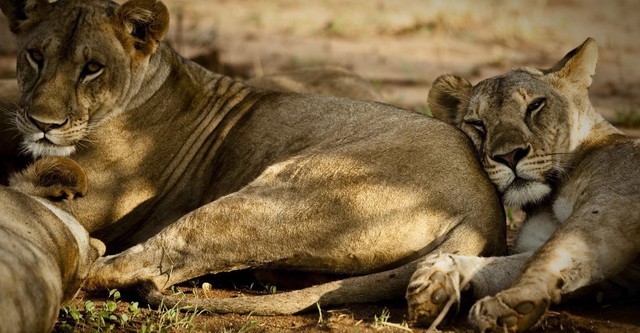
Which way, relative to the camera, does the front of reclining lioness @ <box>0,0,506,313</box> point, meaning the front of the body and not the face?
to the viewer's left

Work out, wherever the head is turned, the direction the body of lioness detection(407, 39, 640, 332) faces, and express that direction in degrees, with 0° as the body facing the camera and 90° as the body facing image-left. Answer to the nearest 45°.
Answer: approximately 45°

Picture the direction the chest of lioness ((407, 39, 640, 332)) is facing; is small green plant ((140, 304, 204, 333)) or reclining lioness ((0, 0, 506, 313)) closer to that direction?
the small green plant

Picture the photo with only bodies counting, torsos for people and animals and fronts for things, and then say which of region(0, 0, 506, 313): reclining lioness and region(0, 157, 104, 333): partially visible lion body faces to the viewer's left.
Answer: the reclining lioness

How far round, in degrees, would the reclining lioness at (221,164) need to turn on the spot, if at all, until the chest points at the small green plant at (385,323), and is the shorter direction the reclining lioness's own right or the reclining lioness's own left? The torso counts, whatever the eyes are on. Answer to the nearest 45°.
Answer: approximately 135° to the reclining lioness's own left

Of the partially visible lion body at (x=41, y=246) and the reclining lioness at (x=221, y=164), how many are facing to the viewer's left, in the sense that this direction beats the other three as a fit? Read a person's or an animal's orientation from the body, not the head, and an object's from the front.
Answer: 1

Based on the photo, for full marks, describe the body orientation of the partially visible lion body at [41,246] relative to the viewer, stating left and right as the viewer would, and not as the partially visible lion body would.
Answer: facing away from the viewer and to the right of the viewer

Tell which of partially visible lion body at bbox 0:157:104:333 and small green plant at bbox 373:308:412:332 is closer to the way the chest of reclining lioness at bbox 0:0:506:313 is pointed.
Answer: the partially visible lion body
